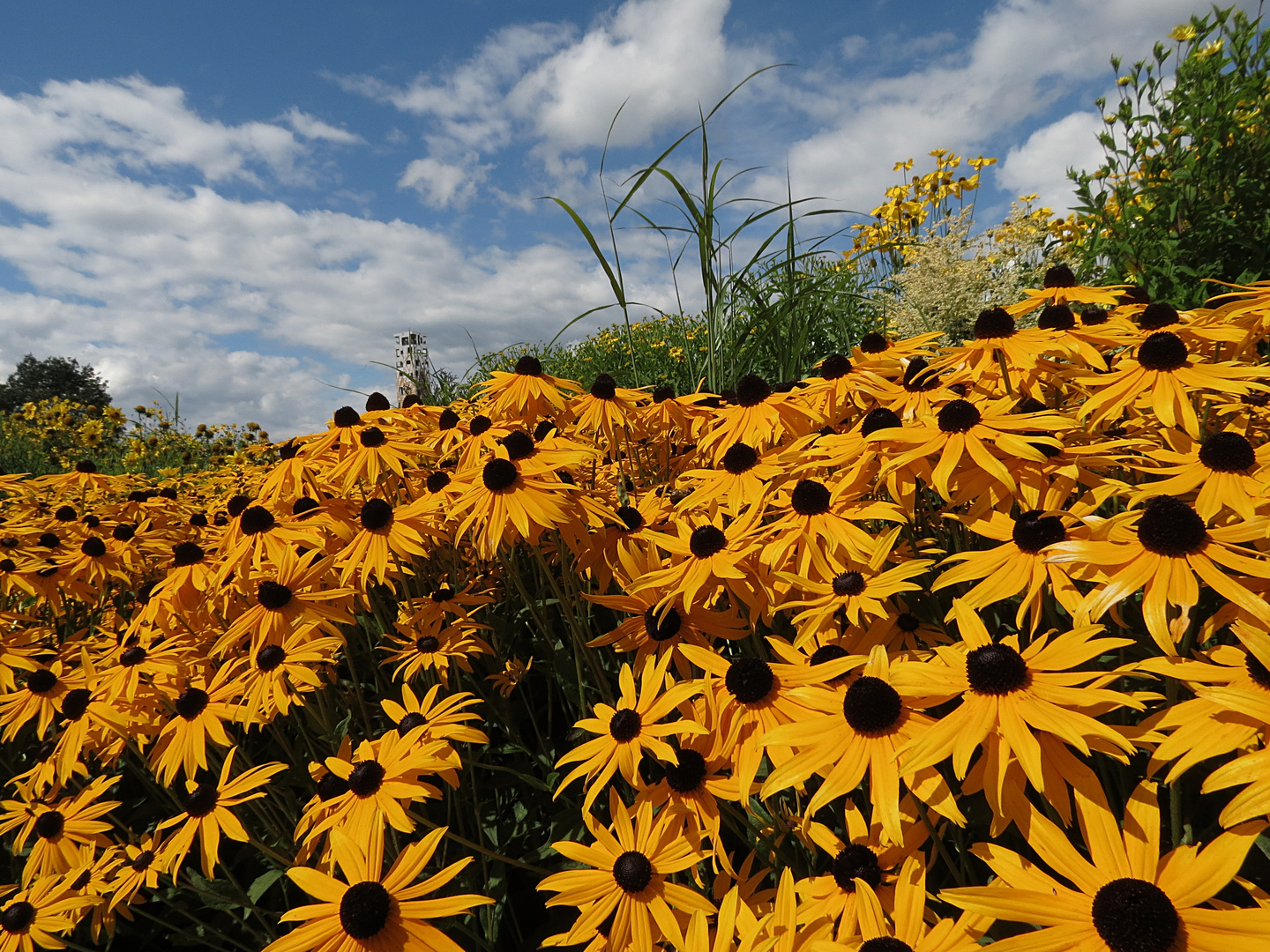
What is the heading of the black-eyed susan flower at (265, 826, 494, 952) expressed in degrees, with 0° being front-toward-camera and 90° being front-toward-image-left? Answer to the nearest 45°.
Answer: approximately 0°

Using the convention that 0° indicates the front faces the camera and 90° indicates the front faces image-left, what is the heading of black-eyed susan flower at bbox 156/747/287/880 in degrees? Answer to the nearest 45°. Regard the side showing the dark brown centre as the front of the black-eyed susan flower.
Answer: approximately 45°

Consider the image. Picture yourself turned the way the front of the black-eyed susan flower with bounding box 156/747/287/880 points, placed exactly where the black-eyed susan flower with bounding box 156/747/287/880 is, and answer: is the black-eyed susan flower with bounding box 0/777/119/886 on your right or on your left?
on your right

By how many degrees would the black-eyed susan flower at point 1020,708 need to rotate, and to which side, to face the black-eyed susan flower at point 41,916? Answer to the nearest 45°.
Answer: approximately 90° to its right

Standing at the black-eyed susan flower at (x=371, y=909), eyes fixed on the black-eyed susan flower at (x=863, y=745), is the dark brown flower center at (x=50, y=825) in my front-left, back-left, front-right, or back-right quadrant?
back-left

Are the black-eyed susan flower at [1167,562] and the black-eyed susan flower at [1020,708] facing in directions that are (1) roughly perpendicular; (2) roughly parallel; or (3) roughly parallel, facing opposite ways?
roughly parallel

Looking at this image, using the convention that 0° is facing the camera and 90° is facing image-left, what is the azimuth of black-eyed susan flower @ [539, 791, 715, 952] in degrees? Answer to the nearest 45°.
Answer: approximately 0°

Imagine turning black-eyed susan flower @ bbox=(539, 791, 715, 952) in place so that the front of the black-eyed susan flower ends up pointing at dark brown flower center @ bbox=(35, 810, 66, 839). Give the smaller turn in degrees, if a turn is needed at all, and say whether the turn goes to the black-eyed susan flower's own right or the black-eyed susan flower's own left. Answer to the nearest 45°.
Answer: approximately 135° to the black-eyed susan flower's own right

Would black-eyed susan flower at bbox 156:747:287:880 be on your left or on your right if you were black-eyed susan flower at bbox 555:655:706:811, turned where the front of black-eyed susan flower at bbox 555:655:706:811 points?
on your right

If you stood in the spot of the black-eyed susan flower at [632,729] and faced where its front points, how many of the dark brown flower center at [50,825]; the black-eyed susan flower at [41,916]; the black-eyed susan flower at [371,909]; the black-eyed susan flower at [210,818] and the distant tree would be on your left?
0

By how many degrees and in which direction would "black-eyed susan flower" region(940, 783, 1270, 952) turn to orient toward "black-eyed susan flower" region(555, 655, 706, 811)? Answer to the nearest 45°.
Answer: approximately 90° to its right

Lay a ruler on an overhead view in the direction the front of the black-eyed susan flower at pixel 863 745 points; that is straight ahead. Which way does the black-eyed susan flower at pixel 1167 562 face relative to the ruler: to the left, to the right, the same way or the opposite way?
the same way

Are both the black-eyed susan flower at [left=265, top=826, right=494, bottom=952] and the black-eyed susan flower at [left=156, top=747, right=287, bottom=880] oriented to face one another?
no

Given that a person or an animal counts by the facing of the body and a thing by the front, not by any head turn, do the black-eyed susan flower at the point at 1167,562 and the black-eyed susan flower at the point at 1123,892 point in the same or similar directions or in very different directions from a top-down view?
same or similar directions

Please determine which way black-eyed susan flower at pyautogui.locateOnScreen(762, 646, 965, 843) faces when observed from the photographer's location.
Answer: facing the viewer

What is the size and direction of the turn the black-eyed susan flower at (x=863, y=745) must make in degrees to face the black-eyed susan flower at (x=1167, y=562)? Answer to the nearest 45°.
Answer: approximately 90° to its left

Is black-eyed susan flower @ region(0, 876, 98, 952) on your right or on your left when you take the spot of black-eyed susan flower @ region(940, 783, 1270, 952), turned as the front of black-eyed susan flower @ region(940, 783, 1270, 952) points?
on your right

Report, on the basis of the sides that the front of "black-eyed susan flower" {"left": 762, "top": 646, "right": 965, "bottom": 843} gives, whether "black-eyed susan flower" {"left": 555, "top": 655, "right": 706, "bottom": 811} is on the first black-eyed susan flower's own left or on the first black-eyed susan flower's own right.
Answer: on the first black-eyed susan flower's own right

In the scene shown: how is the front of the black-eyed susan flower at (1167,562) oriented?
toward the camera
